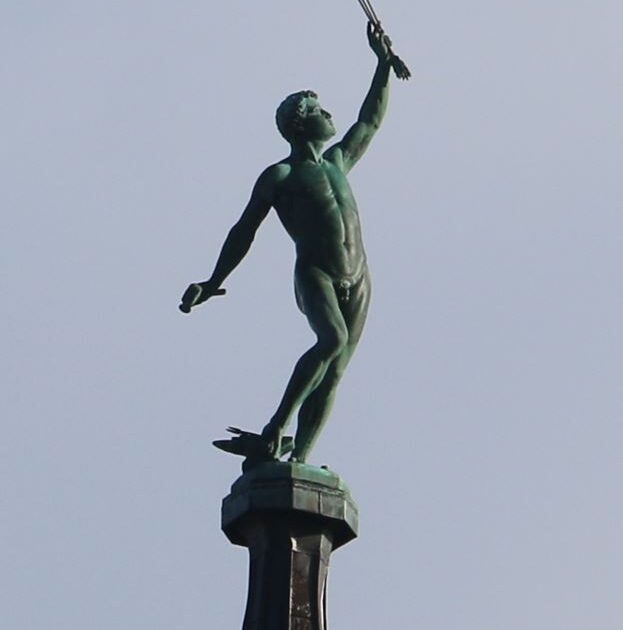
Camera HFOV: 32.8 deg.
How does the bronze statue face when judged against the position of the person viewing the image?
facing the viewer and to the right of the viewer
